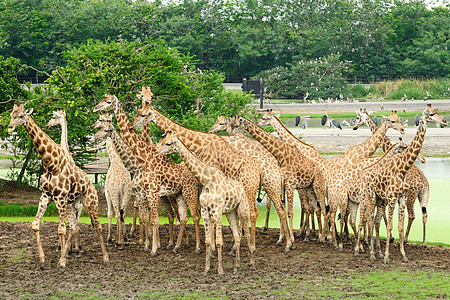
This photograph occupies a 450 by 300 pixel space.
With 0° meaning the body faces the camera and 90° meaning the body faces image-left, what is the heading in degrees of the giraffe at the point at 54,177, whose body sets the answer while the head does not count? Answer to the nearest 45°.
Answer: approximately 45°

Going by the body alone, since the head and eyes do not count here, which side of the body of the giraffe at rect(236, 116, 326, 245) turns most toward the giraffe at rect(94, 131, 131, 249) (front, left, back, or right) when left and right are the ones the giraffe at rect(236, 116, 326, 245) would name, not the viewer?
front

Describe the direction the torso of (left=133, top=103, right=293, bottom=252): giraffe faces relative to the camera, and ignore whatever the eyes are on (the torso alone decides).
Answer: to the viewer's left

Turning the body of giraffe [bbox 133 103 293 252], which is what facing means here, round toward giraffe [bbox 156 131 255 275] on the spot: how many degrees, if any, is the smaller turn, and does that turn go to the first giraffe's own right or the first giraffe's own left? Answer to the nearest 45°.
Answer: approximately 90° to the first giraffe's own left

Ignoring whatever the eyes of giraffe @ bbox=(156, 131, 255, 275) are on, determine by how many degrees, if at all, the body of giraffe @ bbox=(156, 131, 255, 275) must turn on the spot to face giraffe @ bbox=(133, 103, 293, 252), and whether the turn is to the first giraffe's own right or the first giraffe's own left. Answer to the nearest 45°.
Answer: approximately 135° to the first giraffe's own right

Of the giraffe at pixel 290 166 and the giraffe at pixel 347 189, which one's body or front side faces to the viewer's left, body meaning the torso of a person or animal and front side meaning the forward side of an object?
the giraffe at pixel 290 166

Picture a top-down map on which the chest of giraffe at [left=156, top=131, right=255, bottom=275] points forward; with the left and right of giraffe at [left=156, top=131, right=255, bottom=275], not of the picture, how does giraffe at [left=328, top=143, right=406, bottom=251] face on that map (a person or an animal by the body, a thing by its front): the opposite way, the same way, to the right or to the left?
the opposite way

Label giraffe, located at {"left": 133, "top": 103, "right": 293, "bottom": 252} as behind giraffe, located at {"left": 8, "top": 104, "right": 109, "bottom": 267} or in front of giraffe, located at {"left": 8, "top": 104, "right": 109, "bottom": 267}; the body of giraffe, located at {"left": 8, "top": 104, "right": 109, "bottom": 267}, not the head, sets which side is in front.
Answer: behind

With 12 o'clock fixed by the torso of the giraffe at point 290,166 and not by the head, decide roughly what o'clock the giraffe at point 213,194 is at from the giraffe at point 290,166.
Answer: the giraffe at point 213,194 is roughly at 10 o'clock from the giraffe at point 290,166.

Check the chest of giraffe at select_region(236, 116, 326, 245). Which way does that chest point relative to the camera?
to the viewer's left

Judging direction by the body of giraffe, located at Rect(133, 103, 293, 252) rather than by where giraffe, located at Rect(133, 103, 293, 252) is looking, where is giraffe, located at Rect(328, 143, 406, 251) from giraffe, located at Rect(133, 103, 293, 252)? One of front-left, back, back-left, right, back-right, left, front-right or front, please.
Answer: back

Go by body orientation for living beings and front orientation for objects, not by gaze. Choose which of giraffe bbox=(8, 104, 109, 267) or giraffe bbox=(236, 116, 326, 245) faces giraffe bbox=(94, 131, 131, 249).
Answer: giraffe bbox=(236, 116, 326, 245)

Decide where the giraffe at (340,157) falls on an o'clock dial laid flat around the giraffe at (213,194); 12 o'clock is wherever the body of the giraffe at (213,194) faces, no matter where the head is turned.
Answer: the giraffe at (340,157) is roughly at 6 o'clock from the giraffe at (213,194).

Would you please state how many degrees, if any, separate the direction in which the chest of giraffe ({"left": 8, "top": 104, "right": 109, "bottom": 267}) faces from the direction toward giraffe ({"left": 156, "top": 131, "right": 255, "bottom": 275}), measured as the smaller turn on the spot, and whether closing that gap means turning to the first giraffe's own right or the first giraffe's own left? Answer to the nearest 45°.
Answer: approximately 135° to the first giraffe's own left

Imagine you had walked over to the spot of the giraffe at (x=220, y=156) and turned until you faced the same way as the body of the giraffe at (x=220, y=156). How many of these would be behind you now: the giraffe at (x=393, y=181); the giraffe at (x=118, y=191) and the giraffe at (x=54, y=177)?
1
